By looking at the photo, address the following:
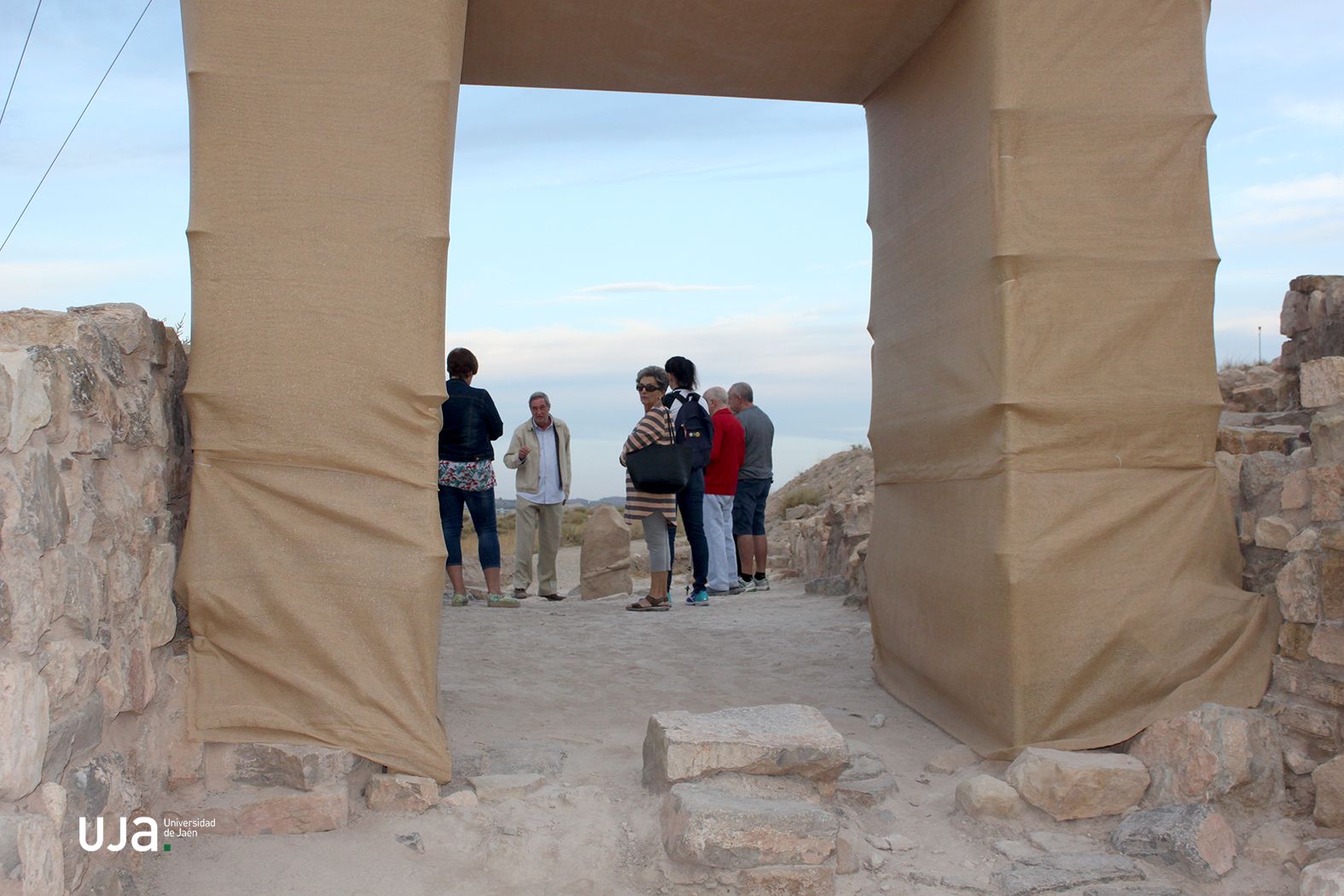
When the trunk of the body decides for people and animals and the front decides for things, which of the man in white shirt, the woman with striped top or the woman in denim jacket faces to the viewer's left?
the woman with striped top

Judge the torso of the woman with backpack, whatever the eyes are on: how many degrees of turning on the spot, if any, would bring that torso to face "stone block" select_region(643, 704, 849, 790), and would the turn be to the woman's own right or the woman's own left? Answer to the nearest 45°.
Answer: approximately 135° to the woman's own left

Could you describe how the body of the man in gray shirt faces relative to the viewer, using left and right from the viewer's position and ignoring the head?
facing away from the viewer and to the left of the viewer

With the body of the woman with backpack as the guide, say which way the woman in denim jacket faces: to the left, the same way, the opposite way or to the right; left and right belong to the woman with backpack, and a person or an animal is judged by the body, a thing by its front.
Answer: to the right

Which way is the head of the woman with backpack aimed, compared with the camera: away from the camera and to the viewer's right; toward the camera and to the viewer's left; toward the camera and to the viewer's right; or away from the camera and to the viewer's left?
away from the camera and to the viewer's left

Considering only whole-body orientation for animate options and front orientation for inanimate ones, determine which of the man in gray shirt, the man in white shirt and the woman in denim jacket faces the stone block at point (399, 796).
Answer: the man in white shirt

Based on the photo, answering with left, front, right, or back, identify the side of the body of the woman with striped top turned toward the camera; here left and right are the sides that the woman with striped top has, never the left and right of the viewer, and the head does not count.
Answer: left

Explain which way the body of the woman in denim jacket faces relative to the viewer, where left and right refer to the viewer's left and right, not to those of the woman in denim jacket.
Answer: facing away from the viewer and to the right of the viewer

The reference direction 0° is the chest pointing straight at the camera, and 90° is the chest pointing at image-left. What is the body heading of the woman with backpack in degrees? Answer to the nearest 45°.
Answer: approximately 135°

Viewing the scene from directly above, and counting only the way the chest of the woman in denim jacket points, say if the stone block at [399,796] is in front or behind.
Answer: behind

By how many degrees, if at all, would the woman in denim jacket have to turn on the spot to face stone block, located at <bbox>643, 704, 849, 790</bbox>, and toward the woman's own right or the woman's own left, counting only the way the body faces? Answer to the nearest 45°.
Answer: approximately 135° to the woman's own right

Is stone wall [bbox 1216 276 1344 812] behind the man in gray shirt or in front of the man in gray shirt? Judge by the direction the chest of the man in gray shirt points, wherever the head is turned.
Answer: behind
